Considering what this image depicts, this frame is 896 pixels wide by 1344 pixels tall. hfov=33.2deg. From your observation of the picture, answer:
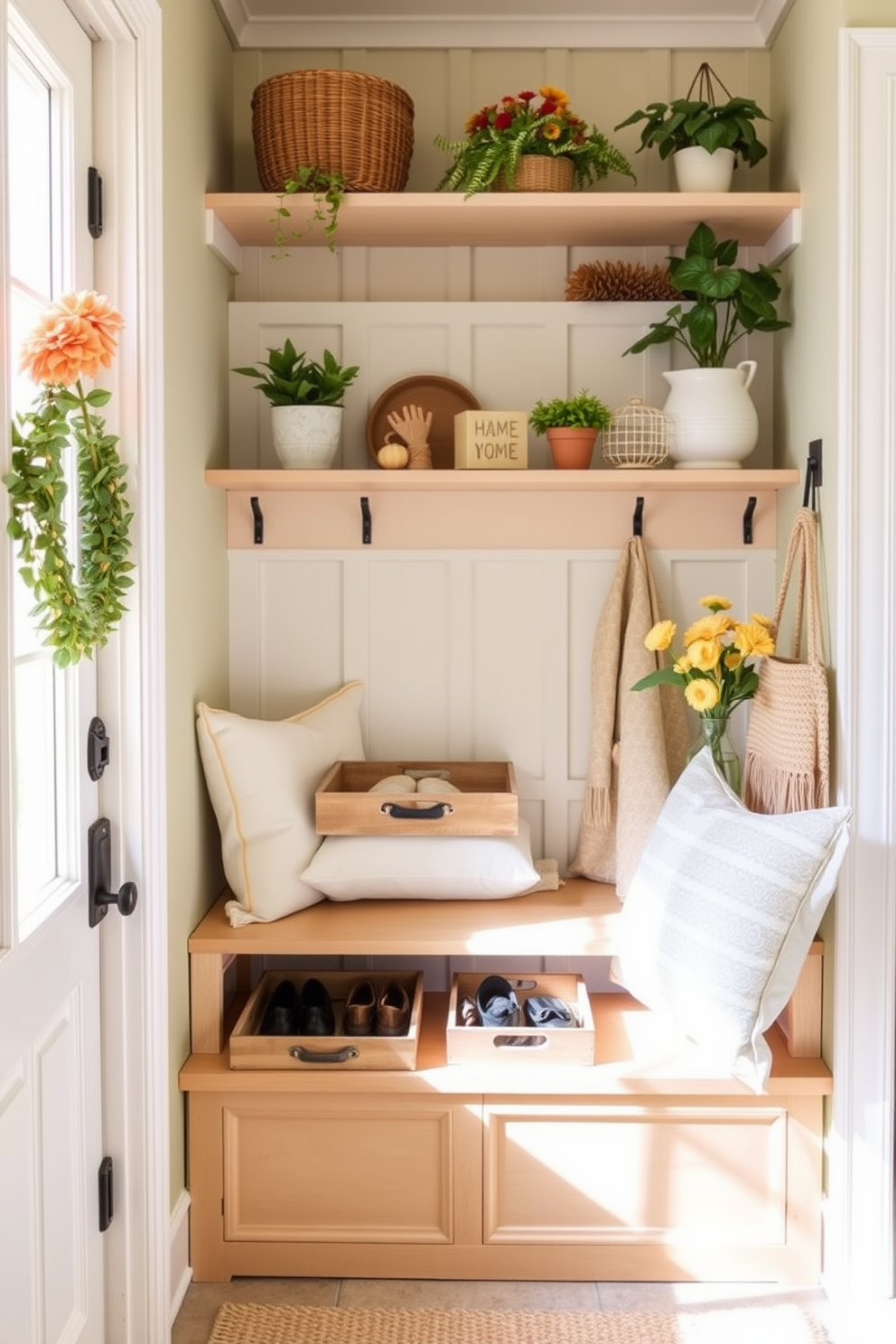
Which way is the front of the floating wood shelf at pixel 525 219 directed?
toward the camera

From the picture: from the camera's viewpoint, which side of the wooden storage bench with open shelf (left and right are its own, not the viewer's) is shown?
front

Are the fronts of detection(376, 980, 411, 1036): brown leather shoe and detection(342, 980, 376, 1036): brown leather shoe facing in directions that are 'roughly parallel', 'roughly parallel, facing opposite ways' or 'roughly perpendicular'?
roughly parallel

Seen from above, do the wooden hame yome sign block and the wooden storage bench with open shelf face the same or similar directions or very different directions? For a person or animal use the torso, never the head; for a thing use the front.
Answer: same or similar directions

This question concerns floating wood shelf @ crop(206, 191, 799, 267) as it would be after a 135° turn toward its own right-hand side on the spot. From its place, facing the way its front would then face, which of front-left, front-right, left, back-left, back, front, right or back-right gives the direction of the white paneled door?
left

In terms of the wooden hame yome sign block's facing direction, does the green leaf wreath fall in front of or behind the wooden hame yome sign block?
in front

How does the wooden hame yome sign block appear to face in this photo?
toward the camera
